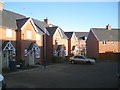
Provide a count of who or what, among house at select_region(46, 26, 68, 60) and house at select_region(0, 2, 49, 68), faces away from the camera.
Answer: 0

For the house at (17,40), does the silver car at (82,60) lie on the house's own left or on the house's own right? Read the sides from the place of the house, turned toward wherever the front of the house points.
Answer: on the house's own left

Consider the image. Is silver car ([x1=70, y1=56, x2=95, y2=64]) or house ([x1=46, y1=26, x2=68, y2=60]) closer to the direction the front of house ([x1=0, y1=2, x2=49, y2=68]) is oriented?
the silver car

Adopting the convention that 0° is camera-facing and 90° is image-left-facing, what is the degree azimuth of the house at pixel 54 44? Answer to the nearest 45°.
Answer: approximately 315°

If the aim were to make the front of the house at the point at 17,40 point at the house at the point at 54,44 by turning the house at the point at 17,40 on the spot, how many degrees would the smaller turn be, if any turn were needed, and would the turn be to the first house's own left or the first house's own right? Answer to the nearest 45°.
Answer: approximately 90° to the first house's own left

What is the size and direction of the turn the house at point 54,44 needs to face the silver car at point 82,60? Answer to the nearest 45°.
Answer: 0° — it already faces it

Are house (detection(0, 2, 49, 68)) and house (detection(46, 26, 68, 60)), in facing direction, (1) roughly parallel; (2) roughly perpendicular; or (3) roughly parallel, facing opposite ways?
roughly parallel

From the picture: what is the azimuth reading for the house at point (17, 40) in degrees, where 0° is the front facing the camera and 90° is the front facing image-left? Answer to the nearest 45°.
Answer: approximately 315°
